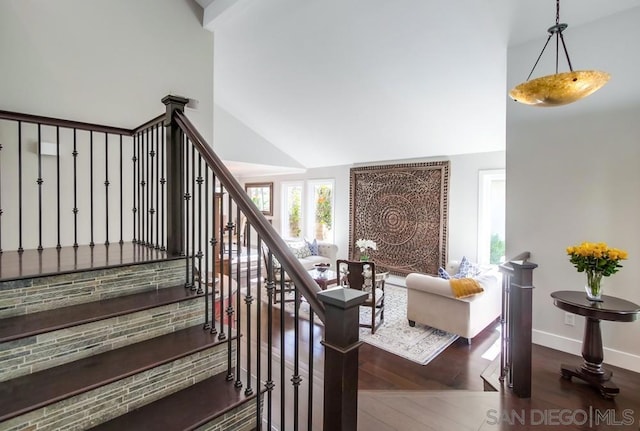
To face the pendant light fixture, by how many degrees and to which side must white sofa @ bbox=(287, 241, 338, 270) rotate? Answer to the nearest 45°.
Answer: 0° — it already faces it

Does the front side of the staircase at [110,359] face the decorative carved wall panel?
no

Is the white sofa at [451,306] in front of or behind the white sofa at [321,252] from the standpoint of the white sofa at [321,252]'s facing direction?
in front

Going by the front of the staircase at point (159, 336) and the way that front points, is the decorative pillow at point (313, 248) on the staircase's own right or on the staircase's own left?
on the staircase's own left

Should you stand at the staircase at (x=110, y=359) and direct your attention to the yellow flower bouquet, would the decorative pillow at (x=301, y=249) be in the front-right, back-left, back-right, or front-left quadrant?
front-left

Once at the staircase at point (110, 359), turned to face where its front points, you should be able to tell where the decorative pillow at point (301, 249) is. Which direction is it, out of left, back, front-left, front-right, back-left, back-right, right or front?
left

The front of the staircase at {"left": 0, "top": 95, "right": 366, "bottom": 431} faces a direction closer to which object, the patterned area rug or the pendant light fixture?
the pendant light fixture

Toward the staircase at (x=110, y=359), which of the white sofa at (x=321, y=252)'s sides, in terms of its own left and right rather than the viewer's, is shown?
front

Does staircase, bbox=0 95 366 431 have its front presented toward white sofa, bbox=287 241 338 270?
no

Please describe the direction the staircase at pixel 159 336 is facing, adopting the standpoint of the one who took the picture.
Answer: facing the viewer and to the right of the viewer

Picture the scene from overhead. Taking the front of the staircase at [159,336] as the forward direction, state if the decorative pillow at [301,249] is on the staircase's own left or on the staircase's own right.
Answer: on the staircase's own left

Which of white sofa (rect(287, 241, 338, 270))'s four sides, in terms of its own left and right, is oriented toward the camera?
front

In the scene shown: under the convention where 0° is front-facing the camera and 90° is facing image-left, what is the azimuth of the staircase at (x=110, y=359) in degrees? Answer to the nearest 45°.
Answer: approximately 315°

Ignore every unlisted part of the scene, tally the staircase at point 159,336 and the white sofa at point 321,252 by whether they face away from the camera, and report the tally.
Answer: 0

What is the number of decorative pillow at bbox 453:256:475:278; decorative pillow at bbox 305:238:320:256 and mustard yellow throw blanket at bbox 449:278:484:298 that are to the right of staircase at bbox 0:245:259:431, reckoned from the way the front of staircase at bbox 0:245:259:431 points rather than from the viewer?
0

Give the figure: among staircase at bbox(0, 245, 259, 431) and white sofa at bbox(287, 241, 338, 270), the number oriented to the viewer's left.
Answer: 0

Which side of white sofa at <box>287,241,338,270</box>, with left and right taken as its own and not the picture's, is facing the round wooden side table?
front
